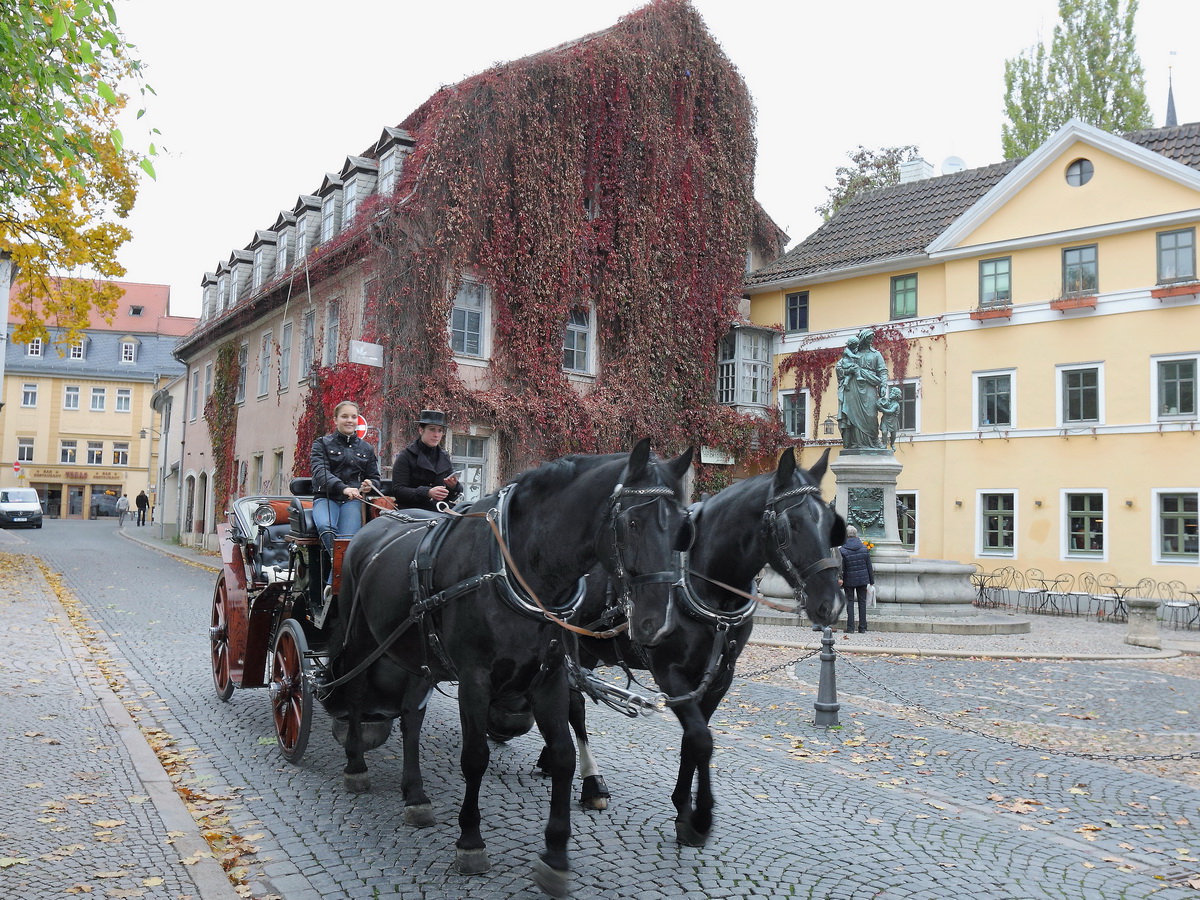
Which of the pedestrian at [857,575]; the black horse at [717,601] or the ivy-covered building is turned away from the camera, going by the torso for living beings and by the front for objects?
the pedestrian

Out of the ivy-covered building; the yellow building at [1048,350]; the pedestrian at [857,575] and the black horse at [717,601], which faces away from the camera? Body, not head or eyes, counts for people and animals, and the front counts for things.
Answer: the pedestrian

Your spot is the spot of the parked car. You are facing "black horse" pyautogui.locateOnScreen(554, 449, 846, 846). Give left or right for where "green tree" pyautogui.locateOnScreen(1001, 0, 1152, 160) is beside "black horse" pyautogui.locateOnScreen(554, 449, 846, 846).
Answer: left

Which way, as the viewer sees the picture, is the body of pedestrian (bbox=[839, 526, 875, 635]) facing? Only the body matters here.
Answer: away from the camera

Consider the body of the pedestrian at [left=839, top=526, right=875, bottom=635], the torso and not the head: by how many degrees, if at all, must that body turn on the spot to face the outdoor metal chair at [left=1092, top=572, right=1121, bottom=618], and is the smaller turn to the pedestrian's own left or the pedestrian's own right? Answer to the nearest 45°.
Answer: approximately 45° to the pedestrian's own right

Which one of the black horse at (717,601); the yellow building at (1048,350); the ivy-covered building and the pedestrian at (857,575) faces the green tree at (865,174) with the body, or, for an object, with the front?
the pedestrian

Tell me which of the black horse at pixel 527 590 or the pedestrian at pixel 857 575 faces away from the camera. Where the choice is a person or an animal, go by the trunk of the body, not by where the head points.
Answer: the pedestrian

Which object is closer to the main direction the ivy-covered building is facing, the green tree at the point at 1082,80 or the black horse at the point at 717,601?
the black horse

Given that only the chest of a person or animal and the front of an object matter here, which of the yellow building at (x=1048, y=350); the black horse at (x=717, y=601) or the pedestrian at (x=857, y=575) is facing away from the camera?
the pedestrian

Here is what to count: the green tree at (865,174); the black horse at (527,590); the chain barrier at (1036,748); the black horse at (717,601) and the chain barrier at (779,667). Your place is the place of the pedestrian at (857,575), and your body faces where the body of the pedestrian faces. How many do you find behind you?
4

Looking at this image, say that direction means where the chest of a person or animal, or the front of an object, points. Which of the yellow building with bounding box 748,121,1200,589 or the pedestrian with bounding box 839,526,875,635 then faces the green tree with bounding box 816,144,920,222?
the pedestrian

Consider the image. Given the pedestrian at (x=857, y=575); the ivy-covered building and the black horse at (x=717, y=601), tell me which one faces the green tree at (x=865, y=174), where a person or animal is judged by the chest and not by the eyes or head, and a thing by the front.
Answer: the pedestrian
